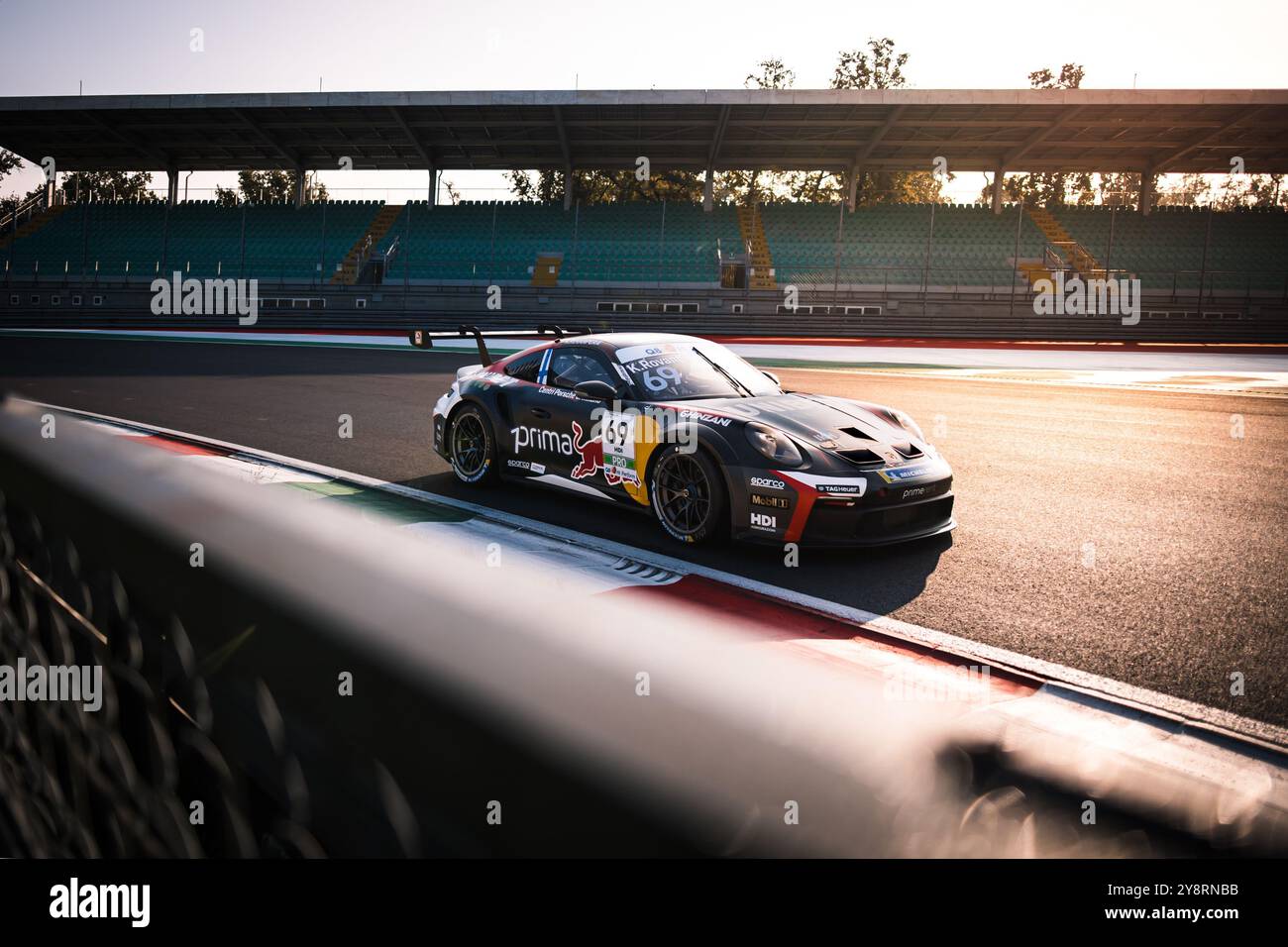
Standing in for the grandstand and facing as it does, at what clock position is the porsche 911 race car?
The porsche 911 race car is roughly at 12 o'clock from the grandstand.

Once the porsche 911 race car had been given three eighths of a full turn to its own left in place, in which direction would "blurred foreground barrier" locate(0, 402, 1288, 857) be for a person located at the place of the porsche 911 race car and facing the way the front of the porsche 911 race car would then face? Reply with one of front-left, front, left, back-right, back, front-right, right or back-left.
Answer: back

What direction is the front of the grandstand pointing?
toward the camera

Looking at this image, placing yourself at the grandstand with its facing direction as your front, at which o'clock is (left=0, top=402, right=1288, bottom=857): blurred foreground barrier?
The blurred foreground barrier is roughly at 12 o'clock from the grandstand.

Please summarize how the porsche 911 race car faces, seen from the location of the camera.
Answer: facing the viewer and to the right of the viewer

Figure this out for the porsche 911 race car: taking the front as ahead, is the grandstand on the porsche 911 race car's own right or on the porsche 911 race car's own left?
on the porsche 911 race car's own left

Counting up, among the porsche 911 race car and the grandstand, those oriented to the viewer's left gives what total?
0
